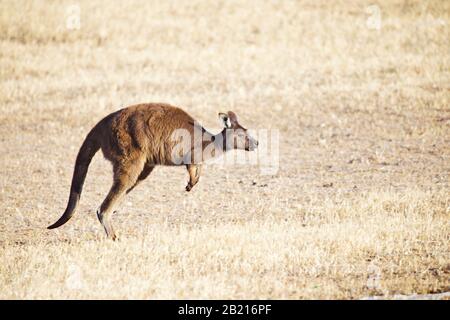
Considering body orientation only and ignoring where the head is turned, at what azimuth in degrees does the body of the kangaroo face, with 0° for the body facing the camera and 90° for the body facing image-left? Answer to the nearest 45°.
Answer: approximately 270°
